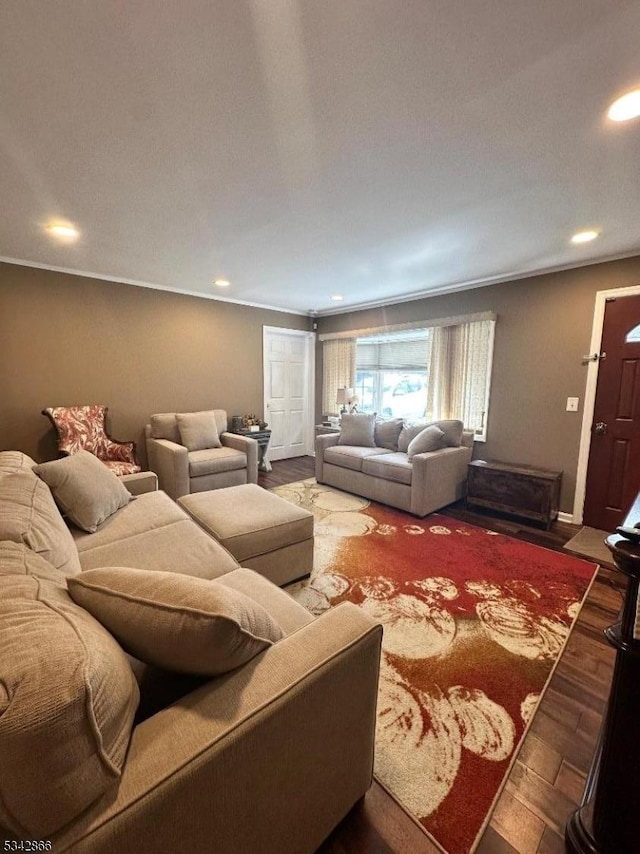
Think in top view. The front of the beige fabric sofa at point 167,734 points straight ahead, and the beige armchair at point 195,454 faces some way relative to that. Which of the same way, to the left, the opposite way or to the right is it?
to the right

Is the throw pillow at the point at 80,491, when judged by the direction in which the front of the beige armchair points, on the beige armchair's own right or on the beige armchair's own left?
on the beige armchair's own right

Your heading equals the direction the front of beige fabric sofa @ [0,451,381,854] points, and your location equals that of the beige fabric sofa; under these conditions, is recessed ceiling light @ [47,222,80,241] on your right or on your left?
on your left

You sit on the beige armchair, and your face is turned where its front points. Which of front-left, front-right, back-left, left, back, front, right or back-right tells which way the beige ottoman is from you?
front-right

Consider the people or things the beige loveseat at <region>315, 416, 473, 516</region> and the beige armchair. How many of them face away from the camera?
0

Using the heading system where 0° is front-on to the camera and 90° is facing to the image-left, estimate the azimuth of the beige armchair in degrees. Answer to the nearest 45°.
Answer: approximately 315°

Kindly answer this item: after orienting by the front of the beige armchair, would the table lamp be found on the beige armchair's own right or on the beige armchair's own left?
on the beige armchair's own left

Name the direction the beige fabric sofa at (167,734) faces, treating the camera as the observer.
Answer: facing away from the viewer and to the right of the viewer

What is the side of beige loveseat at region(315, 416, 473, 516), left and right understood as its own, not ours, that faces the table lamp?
right
